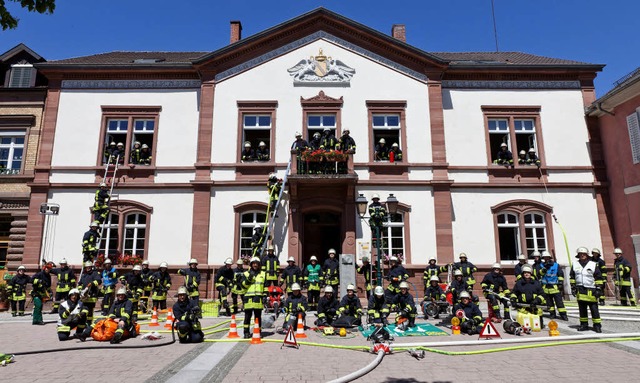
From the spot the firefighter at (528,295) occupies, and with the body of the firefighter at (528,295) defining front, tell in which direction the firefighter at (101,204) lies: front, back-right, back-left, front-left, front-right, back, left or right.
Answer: right

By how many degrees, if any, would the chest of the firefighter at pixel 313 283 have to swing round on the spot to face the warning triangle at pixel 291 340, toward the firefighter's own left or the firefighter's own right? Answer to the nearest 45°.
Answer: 0° — they already face it

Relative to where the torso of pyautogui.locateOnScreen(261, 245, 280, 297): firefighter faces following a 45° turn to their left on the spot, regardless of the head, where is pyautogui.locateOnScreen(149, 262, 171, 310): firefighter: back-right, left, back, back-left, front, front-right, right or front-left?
back-right

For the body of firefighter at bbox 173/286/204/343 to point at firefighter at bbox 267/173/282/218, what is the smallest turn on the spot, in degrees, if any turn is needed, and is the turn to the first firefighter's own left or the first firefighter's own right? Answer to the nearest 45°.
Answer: approximately 135° to the first firefighter's own left

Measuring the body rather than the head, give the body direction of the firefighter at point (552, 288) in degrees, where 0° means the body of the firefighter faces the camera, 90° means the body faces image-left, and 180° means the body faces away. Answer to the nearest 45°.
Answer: approximately 45°

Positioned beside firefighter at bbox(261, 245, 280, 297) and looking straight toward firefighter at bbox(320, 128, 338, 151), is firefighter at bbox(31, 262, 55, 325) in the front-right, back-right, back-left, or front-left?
back-left

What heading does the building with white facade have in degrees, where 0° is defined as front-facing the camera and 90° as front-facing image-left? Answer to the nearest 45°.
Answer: approximately 0°

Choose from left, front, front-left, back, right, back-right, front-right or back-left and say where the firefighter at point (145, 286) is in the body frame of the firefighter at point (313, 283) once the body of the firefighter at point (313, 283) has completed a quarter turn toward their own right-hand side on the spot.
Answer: front

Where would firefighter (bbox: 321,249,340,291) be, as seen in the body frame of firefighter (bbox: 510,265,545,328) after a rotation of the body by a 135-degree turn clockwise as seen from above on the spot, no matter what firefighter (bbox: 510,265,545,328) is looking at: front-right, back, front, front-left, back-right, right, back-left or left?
front-left

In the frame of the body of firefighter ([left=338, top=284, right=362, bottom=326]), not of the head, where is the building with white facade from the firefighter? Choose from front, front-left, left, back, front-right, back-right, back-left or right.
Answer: back
